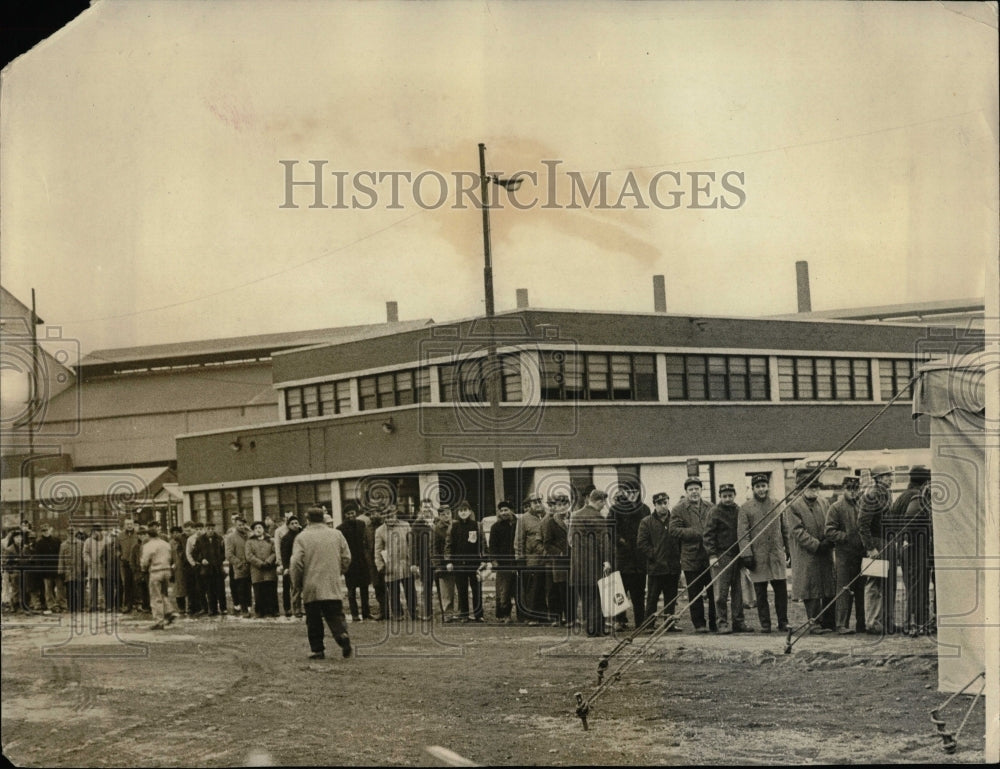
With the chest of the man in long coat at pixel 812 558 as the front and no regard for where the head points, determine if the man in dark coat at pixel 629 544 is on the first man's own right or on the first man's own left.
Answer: on the first man's own right

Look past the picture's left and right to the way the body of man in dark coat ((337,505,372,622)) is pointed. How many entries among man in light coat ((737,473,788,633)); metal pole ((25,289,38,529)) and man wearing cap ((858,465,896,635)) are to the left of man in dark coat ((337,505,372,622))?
2

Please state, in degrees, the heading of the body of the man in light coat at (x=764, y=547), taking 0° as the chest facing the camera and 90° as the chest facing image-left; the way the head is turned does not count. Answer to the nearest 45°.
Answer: approximately 0°

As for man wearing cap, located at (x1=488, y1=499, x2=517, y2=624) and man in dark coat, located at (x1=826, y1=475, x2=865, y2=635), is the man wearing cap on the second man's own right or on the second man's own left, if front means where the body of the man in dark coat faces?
on the second man's own right

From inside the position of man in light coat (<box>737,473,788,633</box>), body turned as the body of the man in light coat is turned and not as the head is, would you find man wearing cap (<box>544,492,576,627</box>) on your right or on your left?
on your right

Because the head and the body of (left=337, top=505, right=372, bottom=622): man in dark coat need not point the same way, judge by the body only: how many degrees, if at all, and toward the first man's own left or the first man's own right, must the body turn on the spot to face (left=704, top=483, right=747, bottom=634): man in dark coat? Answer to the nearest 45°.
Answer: approximately 90° to the first man's own left

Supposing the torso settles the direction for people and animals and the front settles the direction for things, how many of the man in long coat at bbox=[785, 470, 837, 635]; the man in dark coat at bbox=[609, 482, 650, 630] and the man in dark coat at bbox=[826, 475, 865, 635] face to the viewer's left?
0

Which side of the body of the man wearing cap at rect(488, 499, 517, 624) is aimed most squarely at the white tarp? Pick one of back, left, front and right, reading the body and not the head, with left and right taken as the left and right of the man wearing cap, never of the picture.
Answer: left
